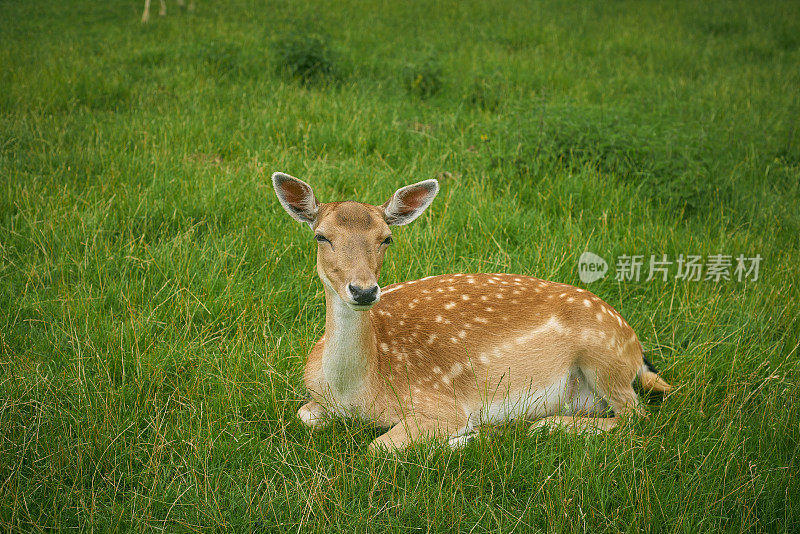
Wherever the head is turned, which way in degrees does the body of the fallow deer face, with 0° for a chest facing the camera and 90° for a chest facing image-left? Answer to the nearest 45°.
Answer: approximately 45°

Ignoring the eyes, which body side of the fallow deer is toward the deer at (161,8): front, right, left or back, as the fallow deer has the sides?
right
